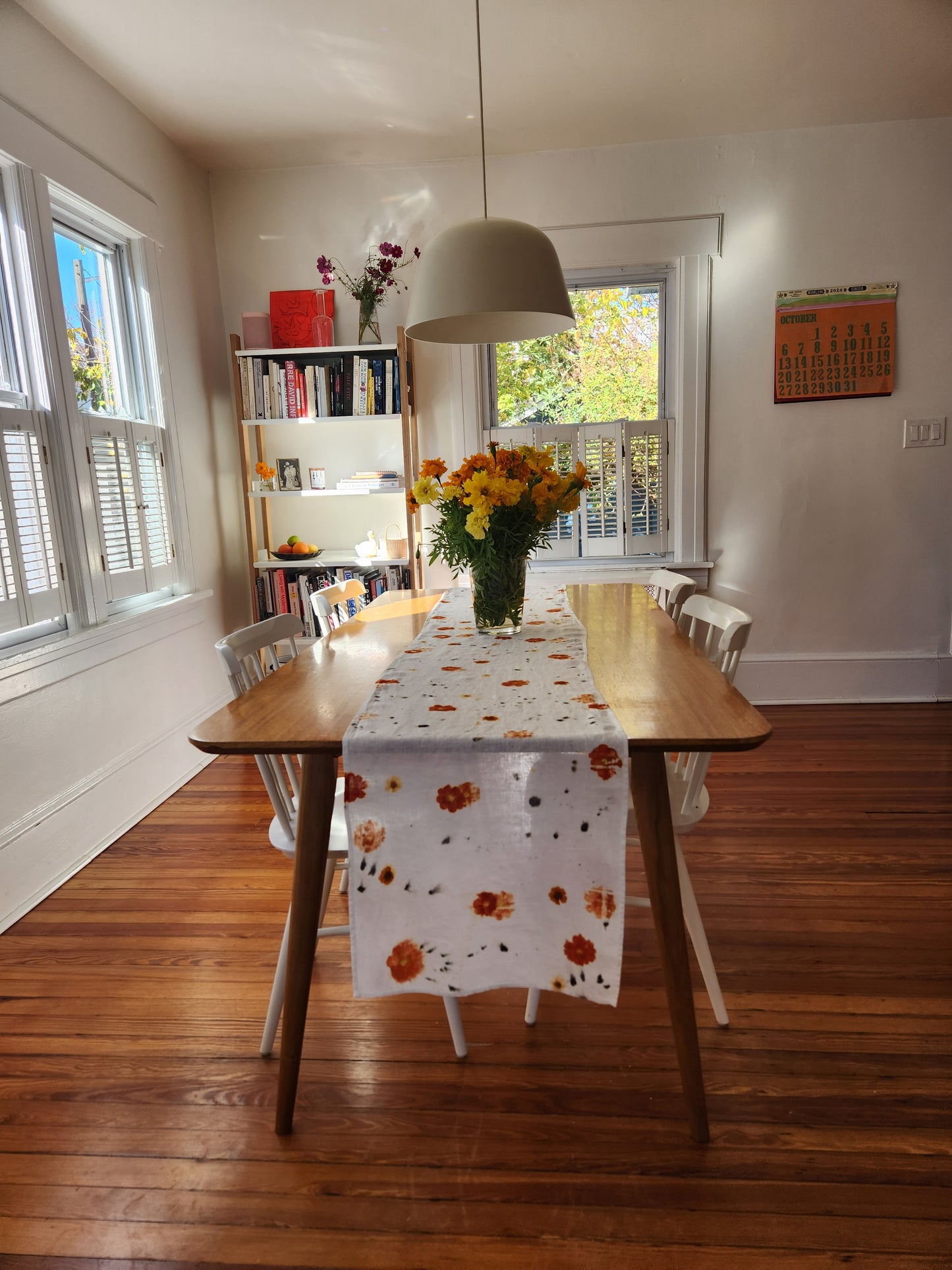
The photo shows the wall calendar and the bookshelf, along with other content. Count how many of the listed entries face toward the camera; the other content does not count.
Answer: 2

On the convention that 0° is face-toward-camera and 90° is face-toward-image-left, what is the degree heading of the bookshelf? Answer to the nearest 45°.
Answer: approximately 0°

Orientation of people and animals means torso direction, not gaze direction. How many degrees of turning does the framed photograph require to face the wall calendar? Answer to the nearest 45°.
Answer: approximately 90° to its left

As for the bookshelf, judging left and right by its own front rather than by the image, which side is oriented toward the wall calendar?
left

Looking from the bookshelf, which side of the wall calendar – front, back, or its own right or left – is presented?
right

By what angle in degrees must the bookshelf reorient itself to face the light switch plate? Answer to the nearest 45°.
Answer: approximately 90° to its left

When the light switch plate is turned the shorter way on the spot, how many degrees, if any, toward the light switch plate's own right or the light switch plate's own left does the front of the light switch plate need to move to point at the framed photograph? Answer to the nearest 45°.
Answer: approximately 45° to the light switch plate's own right
